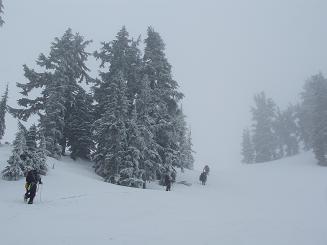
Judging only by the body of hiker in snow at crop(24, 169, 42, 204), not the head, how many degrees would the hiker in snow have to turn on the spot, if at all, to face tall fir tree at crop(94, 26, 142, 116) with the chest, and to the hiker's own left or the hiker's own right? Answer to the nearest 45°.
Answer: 0° — they already face it

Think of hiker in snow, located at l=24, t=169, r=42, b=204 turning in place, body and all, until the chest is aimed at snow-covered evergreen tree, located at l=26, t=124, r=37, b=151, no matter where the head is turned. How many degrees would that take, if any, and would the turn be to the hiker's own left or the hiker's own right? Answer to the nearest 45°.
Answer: approximately 45° to the hiker's own left

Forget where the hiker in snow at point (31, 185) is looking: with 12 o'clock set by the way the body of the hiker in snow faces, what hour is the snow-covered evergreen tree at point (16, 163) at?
The snow-covered evergreen tree is roughly at 10 o'clock from the hiker in snow.

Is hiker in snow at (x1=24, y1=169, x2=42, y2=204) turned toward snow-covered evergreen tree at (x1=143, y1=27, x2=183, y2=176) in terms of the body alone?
yes

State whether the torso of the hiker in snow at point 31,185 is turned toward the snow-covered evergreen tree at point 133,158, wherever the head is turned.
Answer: yes

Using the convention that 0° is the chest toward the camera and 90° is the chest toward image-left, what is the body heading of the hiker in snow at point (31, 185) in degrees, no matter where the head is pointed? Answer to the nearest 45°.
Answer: approximately 225°

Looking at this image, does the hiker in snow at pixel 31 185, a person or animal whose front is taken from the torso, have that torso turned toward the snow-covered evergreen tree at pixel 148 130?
yes
